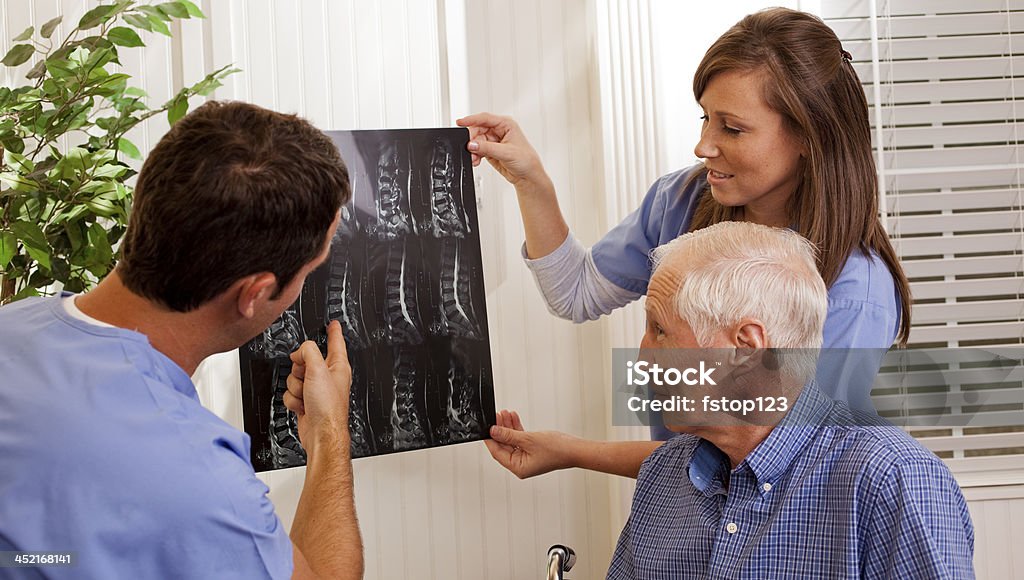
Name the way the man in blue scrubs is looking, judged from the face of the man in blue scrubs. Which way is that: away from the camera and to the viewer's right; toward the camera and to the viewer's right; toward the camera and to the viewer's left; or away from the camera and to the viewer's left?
away from the camera and to the viewer's right

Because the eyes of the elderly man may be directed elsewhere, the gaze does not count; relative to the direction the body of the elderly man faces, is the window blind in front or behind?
behind

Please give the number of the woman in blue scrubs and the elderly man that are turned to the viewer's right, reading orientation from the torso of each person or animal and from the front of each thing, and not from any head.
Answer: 0

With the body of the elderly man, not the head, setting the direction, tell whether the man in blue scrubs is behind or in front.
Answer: in front

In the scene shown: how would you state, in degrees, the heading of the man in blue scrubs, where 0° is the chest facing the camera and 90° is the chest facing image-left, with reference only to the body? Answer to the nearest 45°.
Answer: approximately 225°

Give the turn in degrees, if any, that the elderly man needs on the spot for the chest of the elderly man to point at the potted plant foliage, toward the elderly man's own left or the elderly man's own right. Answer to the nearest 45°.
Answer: approximately 45° to the elderly man's own right

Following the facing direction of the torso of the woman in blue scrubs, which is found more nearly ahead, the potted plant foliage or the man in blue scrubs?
the man in blue scrubs

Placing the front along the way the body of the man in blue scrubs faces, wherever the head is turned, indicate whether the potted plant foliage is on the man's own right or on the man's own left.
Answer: on the man's own left

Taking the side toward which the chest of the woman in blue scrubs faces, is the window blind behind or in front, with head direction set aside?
behind

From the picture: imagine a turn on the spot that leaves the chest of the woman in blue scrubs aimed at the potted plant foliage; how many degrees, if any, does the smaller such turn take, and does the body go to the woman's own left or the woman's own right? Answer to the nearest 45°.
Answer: approximately 45° to the woman's own right

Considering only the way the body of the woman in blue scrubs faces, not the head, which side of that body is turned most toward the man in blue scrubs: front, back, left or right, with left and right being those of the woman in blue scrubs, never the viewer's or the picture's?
front
